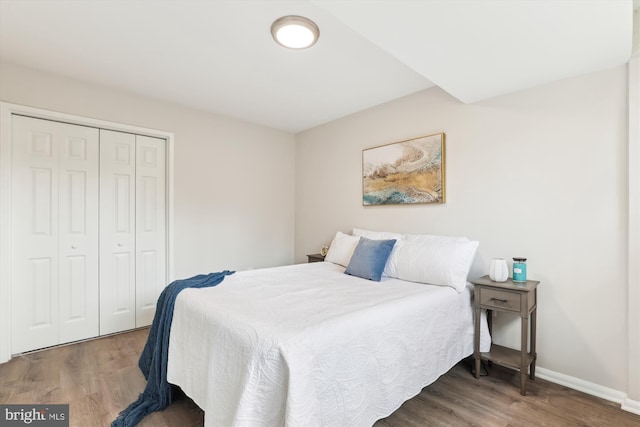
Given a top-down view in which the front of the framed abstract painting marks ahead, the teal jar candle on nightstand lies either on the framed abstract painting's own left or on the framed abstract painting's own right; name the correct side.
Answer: on the framed abstract painting's own left

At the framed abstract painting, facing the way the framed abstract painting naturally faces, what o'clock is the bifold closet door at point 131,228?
The bifold closet door is roughly at 1 o'clock from the framed abstract painting.

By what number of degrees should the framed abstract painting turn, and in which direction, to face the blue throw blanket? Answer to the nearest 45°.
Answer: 0° — it already faces it

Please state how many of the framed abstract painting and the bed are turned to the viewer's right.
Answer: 0

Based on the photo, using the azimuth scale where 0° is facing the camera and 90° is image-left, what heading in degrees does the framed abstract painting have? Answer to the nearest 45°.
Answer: approximately 45°

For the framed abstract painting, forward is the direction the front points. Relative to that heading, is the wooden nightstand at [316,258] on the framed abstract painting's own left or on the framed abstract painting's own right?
on the framed abstract painting's own right

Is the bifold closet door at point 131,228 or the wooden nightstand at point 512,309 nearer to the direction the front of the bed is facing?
the bifold closet door

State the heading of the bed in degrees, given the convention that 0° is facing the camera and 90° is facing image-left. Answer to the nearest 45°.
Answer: approximately 45°
